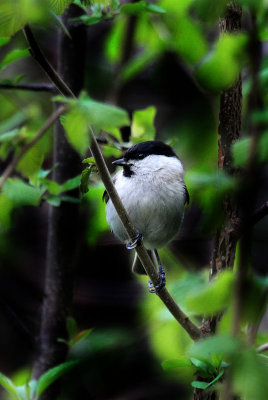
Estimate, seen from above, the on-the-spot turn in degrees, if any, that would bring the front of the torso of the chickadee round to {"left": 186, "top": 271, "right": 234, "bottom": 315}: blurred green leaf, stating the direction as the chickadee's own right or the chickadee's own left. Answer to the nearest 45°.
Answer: approximately 45° to the chickadee's own left

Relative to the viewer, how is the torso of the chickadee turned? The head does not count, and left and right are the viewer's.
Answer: facing the viewer and to the left of the viewer
